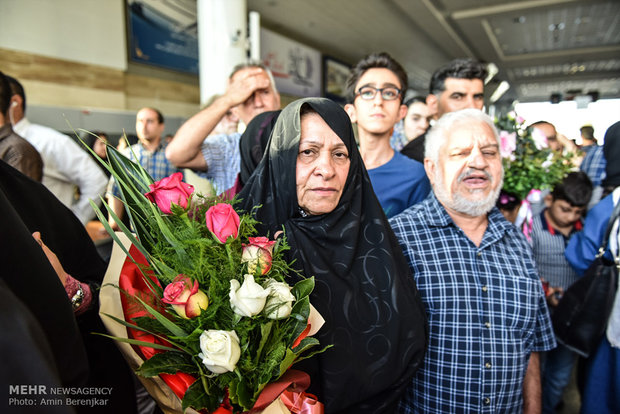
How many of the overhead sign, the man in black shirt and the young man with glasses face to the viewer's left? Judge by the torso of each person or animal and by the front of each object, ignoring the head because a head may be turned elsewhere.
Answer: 0

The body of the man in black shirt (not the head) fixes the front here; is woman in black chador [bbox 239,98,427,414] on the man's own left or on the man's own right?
on the man's own right

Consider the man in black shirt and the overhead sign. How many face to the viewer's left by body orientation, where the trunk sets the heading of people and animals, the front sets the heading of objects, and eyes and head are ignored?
0

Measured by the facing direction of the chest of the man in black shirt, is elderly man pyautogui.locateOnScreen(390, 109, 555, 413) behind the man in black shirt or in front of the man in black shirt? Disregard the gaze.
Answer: in front

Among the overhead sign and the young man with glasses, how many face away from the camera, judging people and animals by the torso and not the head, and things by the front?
0

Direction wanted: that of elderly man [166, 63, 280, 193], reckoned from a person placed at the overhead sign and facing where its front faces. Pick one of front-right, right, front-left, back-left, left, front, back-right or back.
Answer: front-right

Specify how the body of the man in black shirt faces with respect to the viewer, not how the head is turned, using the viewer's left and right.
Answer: facing the viewer and to the right of the viewer

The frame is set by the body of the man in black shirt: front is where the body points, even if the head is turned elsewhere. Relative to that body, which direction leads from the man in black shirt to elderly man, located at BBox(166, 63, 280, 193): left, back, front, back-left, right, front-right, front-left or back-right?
right

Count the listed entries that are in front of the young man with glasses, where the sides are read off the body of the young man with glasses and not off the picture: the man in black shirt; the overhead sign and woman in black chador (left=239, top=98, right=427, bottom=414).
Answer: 1

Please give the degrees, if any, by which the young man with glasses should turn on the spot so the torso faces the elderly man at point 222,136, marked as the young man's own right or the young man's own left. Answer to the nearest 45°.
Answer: approximately 90° to the young man's own right

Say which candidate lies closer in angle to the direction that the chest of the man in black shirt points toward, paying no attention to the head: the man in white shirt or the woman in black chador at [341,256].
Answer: the woman in black chador

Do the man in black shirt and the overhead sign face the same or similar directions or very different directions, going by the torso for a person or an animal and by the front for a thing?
same or similar directions

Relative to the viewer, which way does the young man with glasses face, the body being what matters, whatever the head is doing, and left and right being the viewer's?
facing the viewer

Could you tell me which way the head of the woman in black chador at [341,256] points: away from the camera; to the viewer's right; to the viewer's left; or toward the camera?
toward the camera
